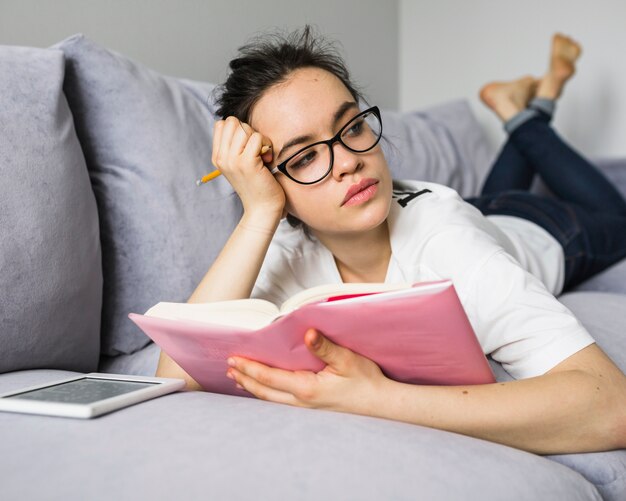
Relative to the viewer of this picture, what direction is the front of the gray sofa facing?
facing the viewer and to the right of the viewer
